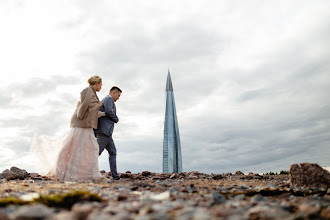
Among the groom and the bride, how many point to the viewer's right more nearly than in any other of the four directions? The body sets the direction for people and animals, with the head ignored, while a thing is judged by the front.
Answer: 2

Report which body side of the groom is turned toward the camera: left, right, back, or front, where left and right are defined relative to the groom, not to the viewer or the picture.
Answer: right

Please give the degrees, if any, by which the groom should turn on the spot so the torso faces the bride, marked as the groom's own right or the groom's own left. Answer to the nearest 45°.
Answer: approximately 180°

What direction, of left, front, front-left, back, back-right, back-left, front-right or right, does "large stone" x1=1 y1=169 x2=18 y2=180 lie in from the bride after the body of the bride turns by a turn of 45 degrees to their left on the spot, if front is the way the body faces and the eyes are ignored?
left

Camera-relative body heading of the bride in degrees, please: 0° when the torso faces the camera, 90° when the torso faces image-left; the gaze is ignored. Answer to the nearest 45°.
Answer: approximately 270°

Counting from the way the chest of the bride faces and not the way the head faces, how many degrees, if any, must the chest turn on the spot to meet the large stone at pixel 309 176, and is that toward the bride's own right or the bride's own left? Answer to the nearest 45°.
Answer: approximately 45° to the bride's own right

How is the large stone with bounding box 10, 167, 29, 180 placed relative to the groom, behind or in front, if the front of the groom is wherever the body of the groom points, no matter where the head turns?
behind

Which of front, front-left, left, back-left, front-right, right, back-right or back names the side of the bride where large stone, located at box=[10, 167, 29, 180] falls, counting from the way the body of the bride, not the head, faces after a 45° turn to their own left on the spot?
left

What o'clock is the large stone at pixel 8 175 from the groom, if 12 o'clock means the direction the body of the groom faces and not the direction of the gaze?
The large stone is roughly at 7 o'clock from the groom.
